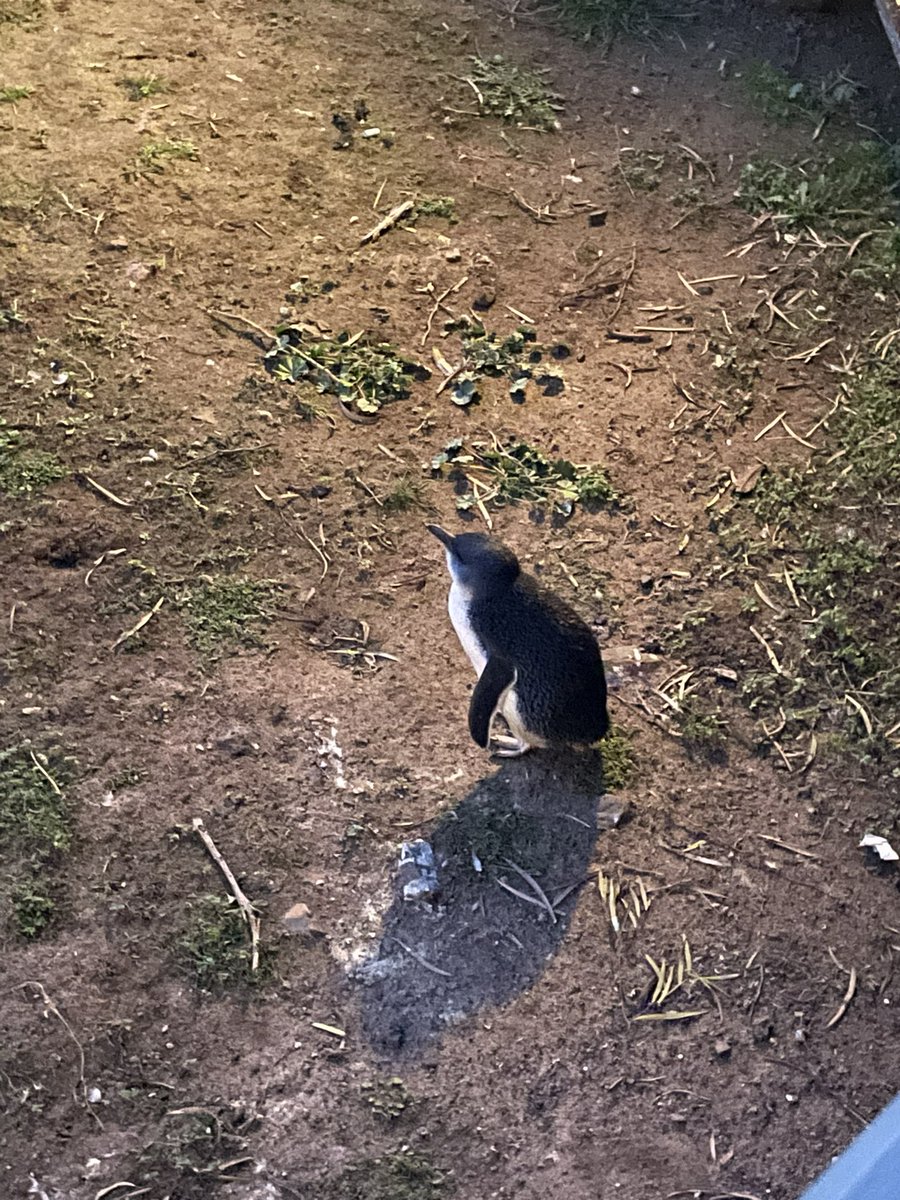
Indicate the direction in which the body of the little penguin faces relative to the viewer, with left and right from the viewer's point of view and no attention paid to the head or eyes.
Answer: facing to the left of the viewer

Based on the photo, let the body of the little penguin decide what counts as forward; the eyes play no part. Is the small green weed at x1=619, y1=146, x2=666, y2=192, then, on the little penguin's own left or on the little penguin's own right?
on the little penguin's own right

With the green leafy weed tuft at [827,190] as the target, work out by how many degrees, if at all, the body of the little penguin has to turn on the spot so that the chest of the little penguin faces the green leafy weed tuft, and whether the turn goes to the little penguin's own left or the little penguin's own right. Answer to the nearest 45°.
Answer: approximately 90° to the little penguin's own right

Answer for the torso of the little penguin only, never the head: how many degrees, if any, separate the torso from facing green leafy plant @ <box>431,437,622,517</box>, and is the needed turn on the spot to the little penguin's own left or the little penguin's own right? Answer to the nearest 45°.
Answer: approximately 90° to the little penguin's own right

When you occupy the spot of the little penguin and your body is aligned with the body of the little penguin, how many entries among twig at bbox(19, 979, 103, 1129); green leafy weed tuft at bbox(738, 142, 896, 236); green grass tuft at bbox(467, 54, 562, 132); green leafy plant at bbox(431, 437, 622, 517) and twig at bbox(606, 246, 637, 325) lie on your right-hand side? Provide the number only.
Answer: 4

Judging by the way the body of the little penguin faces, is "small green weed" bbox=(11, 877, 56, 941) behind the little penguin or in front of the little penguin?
in front

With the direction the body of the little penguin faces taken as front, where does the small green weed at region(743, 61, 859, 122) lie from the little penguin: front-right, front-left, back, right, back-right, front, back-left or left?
right

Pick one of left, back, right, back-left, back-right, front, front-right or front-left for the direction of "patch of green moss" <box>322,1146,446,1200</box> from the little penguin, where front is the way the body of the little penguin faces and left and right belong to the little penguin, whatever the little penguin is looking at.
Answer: left

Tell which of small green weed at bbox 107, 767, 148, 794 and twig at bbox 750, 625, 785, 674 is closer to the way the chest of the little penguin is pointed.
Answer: the small green weed

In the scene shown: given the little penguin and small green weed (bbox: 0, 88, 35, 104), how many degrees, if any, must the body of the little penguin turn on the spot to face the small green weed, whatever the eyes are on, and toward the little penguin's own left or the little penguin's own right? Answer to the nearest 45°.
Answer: approximately 45° to the little penguin's own right

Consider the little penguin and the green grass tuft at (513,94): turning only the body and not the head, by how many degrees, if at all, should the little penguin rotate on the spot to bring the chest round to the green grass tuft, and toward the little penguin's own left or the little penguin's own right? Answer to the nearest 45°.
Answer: approximately 90° to the little penguin's own right
